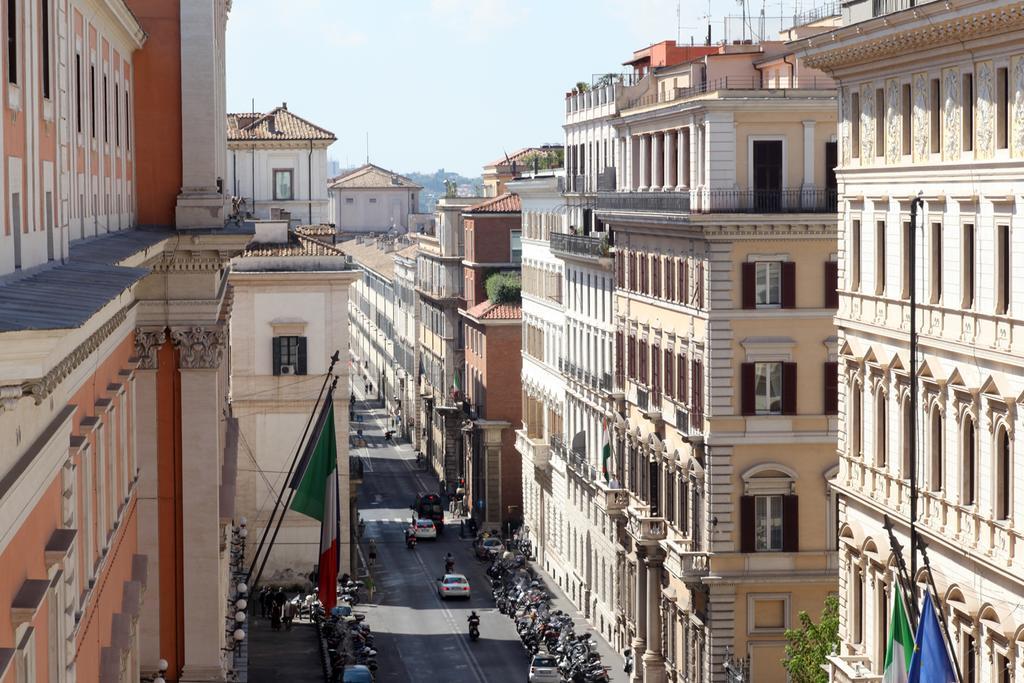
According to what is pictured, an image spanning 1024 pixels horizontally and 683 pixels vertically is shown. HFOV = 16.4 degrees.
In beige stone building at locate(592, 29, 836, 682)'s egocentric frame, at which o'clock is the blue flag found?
The blue flag is roughly at 9 o'clock from the beige stone building.

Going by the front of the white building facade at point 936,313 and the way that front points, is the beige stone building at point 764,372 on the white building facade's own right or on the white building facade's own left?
on the white building facade's own right

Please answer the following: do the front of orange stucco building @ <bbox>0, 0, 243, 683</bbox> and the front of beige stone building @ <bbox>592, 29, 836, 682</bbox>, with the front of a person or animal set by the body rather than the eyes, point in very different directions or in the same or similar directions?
very different directions

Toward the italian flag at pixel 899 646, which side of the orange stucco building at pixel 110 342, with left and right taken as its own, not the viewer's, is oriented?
front

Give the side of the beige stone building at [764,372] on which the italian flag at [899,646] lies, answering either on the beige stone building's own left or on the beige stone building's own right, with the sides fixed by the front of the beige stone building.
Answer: on the beige stone building's own left

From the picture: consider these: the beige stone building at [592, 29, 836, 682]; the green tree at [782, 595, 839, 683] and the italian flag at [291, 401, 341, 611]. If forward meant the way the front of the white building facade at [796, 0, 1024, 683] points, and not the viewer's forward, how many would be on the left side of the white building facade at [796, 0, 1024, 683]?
0

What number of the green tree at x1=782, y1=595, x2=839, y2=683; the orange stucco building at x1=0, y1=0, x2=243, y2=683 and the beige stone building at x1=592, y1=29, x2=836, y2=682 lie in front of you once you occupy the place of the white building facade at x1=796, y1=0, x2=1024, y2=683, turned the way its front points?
1

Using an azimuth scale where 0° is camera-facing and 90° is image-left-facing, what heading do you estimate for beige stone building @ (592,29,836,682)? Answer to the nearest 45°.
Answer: approximately 90°

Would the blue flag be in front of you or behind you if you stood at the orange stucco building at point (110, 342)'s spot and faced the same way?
in front

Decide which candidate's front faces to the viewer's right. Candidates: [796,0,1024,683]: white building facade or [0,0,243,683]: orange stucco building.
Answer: the orange stucco building

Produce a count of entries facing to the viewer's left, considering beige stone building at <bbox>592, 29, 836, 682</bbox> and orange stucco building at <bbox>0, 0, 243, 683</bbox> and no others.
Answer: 1

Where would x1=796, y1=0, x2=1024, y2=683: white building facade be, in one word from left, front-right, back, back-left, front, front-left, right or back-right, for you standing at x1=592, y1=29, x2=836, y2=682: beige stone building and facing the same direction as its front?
left

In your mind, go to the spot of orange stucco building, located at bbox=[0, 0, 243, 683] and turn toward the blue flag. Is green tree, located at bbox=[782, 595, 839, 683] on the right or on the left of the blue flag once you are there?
left

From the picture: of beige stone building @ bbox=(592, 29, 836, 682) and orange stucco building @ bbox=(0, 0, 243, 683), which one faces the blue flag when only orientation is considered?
the orange stucco building

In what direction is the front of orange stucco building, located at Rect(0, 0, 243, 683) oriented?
to the viewer's right

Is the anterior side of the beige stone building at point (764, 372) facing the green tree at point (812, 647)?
no

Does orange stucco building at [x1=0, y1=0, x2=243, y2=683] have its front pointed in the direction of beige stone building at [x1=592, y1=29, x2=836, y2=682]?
no

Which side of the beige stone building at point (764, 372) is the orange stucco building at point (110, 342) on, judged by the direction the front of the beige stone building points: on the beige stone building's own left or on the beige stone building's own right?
on the beige stone building's own left

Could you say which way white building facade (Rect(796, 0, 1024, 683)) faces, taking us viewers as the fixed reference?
facing the viewer and to the left of the viewer

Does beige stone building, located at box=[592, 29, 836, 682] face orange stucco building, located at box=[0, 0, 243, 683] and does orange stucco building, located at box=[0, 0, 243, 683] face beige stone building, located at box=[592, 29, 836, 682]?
no

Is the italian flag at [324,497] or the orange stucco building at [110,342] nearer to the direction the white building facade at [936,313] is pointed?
the orange stucco building
